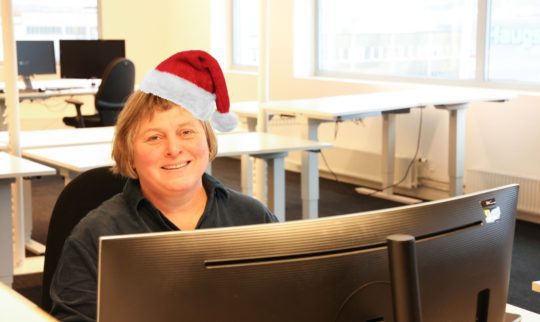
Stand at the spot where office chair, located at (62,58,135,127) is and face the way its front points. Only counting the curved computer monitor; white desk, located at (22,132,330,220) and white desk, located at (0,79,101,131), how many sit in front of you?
1

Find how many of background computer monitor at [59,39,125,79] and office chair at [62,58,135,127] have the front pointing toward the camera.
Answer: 1

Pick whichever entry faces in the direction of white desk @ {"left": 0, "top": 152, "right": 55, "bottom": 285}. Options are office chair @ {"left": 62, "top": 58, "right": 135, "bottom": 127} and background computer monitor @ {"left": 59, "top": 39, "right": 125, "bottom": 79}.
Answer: the background computer monitor

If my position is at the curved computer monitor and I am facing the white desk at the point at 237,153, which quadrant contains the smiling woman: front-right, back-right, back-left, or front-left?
front-left

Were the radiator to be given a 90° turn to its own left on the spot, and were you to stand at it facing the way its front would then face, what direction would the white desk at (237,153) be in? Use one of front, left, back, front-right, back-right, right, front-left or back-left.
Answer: right

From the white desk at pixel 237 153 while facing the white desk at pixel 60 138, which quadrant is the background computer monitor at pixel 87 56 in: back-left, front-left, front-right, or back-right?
front-right

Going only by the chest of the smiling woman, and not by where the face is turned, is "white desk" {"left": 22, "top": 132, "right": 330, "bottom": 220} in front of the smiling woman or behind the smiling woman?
behind

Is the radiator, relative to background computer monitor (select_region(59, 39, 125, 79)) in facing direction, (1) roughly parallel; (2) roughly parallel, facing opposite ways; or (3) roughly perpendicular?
roughly perpendicular

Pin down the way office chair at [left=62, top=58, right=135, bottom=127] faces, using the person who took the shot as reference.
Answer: facing away from the viewer and to the left of the viewer

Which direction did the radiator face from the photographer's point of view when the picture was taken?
facing the viewer and to the left of the viewer

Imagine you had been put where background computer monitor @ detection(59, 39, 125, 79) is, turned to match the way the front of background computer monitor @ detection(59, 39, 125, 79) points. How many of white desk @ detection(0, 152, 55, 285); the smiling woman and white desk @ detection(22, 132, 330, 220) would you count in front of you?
3

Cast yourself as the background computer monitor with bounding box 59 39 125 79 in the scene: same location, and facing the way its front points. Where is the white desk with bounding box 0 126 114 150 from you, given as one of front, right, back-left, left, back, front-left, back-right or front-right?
front

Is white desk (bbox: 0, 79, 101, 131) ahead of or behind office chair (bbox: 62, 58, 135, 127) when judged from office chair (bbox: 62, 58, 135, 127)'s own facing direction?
ahead

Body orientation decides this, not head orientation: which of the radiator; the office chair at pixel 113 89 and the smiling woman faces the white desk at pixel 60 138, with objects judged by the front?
the radiator

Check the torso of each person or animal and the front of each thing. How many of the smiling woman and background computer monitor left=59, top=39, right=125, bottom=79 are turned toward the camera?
2

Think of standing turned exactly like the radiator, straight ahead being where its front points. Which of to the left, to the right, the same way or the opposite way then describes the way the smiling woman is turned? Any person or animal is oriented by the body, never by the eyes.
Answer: to the left

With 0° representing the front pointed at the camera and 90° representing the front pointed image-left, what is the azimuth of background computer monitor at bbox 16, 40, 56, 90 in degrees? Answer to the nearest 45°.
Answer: approximately 315°

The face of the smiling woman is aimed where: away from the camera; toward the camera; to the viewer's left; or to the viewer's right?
toward the camera

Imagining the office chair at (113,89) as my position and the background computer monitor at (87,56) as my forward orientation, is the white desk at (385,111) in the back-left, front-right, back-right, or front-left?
back-right
